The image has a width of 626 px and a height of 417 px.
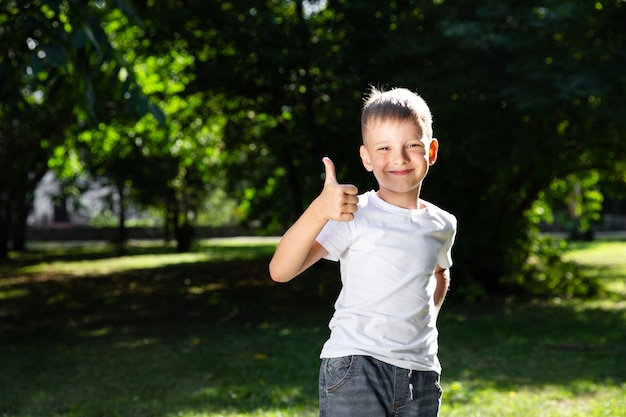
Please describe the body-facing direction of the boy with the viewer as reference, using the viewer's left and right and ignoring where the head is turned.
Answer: facing the viewer and to the right of the viewer

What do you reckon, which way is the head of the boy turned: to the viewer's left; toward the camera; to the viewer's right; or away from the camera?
toward the camera

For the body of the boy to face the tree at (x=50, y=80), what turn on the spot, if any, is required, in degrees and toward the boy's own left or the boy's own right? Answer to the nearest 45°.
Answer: approximately 180°
